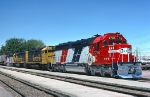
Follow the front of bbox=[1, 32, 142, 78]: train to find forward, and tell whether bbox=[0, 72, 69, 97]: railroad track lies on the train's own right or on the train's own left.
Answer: on the train's own right

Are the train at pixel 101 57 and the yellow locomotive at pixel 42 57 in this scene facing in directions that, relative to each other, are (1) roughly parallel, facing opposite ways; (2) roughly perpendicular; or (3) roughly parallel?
roughly parallel

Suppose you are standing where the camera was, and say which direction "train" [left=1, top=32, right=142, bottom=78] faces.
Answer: facing the viewer and to the right of the viewer

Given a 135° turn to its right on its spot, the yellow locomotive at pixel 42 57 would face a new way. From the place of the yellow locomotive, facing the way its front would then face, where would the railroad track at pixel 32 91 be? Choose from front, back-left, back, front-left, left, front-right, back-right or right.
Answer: left

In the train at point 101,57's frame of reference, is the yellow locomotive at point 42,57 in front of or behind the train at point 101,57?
behind

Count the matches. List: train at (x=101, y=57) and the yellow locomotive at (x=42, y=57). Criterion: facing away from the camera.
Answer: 0
